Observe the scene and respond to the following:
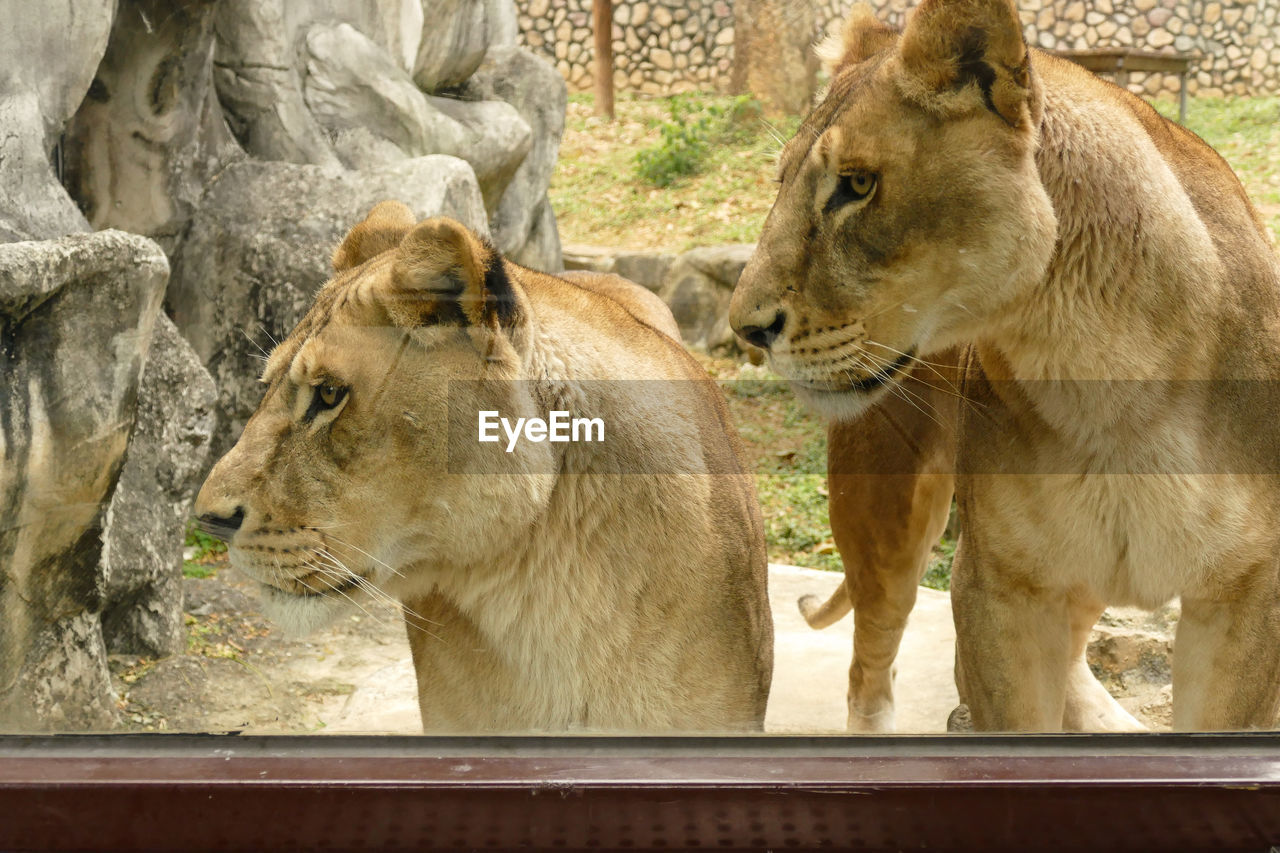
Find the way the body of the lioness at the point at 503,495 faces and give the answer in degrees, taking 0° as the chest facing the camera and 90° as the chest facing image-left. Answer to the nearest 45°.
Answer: approximately 45°

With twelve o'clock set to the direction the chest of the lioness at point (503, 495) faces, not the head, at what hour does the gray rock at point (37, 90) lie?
The gray rock is roughly at 2 o'clock from the lioness.

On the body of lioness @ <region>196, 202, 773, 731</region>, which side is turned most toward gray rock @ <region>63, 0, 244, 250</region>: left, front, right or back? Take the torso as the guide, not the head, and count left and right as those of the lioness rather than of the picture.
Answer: right
